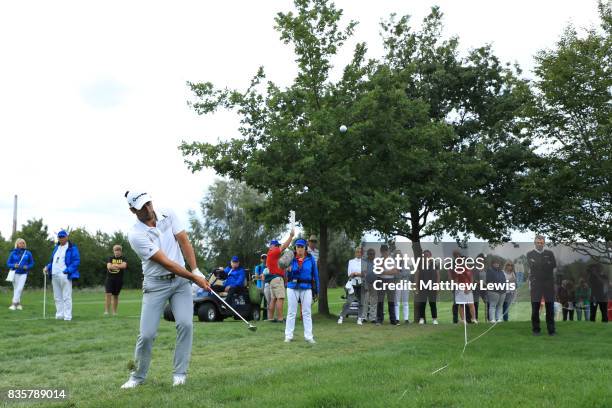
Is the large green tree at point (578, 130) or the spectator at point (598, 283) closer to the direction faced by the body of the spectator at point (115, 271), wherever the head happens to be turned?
the spectator

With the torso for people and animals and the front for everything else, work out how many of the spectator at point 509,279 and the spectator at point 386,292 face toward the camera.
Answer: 2

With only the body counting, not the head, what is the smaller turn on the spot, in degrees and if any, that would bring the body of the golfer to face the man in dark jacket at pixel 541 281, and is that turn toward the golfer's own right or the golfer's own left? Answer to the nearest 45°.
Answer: approximately 135° to the golfer's own left

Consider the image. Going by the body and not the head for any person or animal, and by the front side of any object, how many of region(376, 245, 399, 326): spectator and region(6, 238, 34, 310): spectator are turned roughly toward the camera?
2

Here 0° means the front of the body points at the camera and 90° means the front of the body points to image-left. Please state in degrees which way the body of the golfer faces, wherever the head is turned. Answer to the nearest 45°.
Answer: approximately 0°

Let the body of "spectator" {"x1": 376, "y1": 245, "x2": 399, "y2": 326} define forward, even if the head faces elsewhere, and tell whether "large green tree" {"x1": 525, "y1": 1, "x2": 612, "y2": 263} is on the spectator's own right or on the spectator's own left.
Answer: on the spectator's own left

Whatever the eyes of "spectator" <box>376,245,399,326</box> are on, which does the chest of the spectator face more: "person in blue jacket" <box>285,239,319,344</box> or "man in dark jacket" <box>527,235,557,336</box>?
the person in blue jacket
